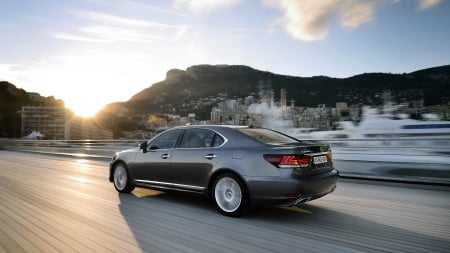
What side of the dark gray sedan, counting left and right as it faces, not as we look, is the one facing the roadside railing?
right

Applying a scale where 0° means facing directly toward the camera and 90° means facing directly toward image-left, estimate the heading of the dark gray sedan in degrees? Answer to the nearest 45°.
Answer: approximately 135°
